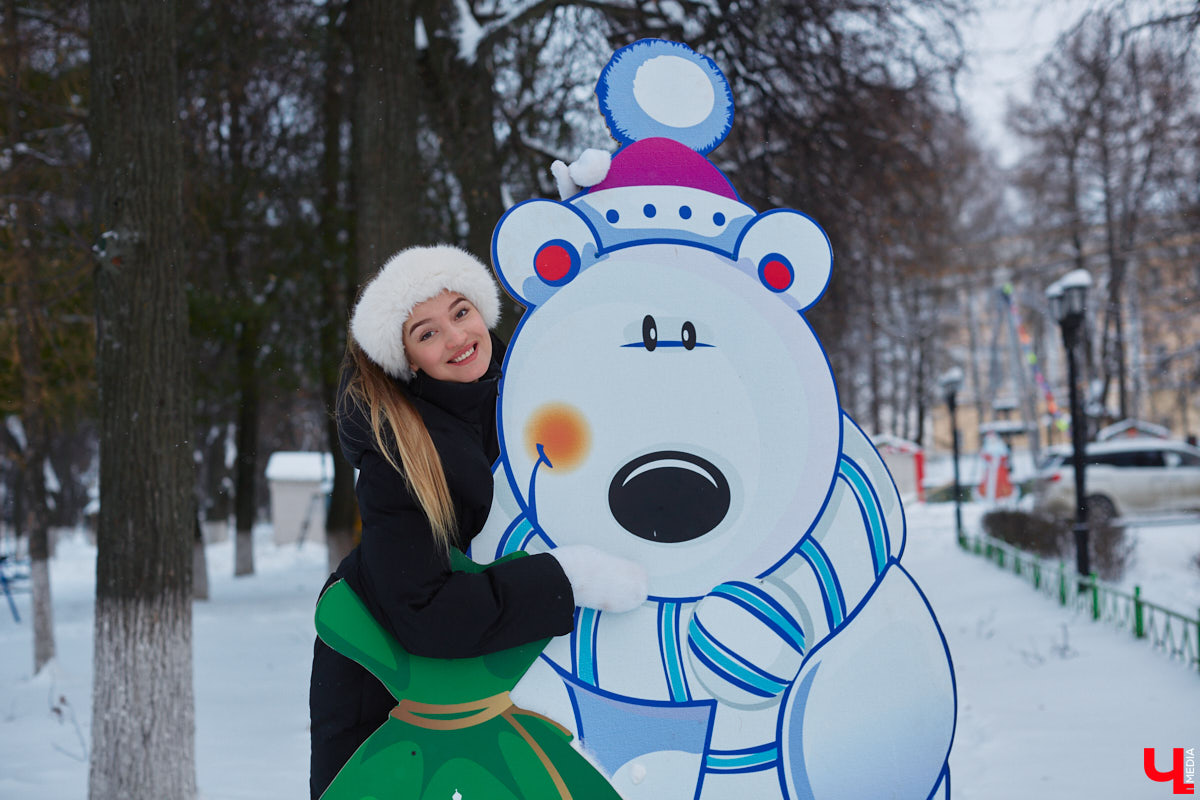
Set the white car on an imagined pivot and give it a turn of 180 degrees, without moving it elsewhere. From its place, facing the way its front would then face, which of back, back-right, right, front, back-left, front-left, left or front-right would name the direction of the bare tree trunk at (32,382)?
front-left

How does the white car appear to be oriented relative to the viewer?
to the viewer's right

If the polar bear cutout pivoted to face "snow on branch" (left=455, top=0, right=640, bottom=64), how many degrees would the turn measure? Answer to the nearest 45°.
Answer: approximately 180°

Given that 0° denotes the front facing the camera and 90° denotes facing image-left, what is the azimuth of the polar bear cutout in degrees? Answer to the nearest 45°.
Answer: approximately 0°

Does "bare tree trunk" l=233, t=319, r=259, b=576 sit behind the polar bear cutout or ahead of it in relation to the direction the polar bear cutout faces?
behind

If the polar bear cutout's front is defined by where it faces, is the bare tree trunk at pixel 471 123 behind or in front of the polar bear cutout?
behind

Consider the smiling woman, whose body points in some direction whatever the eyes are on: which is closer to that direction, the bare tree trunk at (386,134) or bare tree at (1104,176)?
the bare tree

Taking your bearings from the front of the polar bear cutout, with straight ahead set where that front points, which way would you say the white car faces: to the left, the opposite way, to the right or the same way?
to the left

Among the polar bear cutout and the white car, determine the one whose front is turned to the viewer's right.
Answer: the white car

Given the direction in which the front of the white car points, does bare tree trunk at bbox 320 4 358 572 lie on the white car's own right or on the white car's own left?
on the white car's own right

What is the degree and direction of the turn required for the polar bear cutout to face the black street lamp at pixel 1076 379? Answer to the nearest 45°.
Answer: approximately 135° to its left
